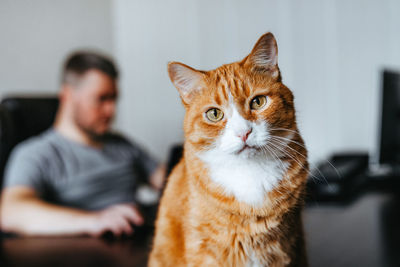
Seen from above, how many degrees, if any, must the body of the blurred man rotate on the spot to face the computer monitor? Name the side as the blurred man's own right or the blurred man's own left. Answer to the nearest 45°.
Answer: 0° — they already face it

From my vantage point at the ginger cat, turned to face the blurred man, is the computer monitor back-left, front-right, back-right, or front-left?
front-right

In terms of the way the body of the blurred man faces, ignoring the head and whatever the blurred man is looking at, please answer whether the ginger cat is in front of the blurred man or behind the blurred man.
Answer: in front

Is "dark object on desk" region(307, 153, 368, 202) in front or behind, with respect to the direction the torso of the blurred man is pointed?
in front

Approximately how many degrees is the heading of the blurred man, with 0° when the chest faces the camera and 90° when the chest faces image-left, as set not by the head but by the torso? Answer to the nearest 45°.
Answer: approximately 315°

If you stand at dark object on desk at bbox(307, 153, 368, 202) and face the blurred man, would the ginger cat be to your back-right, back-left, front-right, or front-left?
front-left

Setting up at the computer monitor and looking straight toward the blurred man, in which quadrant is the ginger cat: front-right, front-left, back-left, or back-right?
front-left
